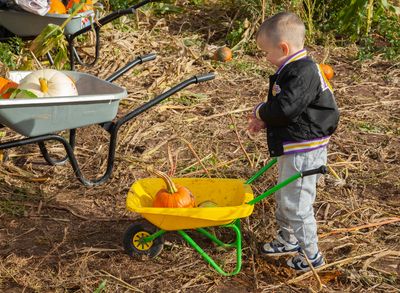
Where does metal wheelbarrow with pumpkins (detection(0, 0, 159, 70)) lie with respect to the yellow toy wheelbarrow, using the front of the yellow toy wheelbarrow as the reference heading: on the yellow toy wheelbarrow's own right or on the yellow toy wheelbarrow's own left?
on the yellow toy wheelbarrow's own right

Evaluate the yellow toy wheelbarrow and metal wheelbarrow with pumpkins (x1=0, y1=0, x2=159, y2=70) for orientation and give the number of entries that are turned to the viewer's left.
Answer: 2

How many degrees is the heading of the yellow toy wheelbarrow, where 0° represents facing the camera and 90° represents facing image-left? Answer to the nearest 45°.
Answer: approximately 90°

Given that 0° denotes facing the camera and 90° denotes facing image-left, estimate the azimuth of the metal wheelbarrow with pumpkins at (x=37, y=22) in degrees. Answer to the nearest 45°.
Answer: approximately 90°

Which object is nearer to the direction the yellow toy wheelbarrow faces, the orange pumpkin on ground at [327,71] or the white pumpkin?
the white pumpkin

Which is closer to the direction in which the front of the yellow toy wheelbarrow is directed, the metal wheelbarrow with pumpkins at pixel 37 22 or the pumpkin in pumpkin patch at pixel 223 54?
the metal wheelbarrow with pumpkins

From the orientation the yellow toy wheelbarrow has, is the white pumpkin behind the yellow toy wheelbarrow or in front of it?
in front

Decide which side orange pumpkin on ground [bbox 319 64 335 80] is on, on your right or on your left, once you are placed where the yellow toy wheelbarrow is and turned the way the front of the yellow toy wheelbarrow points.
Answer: on your right

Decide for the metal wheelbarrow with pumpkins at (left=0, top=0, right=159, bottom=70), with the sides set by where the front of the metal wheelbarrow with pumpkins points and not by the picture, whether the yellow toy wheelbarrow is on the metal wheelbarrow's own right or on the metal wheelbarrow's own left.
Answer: on the metal wheelbarrow's own left

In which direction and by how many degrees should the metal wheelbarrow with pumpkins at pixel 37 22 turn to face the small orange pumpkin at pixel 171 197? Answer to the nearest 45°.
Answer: approximately 90° to its left

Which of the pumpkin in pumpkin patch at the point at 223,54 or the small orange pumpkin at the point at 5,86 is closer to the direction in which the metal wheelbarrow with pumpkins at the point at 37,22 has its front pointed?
the small orange pumpkin

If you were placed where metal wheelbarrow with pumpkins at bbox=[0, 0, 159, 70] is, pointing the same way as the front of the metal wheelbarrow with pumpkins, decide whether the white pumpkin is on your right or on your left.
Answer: on your left

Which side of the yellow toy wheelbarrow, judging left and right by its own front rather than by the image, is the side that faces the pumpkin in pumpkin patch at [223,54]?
right
